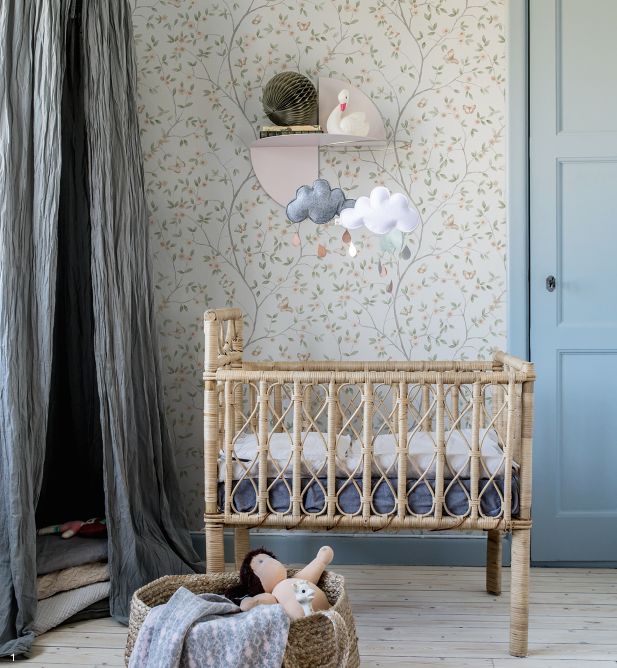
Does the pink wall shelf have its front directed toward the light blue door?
no

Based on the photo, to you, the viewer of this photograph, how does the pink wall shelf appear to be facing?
facing the viewer

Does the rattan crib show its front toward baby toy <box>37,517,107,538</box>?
no

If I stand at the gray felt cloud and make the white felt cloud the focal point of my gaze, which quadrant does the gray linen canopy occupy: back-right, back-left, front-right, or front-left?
back-right

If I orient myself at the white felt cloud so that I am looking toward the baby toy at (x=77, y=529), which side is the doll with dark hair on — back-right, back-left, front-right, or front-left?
front-left

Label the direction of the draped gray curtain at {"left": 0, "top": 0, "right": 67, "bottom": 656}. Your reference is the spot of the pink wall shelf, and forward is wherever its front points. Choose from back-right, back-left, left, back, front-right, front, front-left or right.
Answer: front-right
